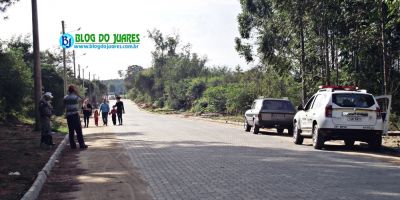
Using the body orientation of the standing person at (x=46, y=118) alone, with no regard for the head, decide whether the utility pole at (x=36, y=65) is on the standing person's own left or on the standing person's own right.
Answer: on the standing person's own left

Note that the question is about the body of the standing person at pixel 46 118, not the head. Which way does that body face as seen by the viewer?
to the viewer's right

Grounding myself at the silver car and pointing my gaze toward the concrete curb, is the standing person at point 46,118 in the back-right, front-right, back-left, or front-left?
front-right

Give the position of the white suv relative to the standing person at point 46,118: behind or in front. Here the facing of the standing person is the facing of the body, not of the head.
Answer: in front

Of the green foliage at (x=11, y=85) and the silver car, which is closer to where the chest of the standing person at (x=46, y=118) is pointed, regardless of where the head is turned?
the silver car

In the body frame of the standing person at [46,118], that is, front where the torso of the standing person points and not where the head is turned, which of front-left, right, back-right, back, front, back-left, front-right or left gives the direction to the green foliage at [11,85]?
left
